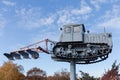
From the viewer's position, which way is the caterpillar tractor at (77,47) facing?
facing to the right of the viewer
